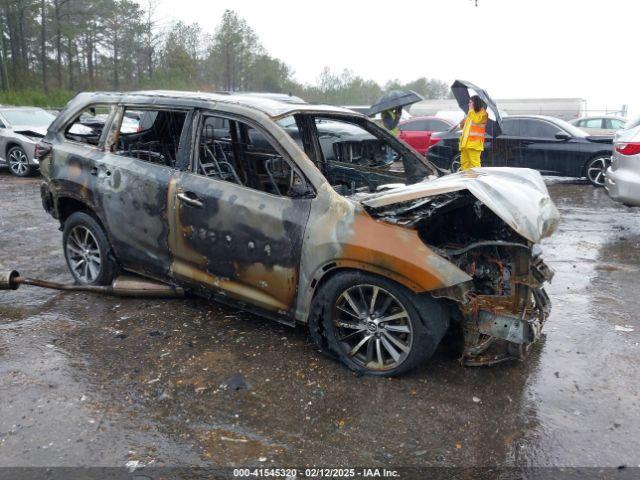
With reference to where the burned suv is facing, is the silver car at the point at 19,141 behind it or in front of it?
behind

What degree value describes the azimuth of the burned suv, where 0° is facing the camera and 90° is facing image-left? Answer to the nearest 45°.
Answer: approximately 315°

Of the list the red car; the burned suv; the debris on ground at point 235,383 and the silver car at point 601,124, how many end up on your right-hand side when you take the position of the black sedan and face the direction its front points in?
2

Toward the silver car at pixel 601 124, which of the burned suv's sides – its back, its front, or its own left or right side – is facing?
left

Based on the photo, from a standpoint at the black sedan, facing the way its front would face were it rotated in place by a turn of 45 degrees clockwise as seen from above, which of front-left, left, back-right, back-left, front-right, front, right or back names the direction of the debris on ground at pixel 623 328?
front-right

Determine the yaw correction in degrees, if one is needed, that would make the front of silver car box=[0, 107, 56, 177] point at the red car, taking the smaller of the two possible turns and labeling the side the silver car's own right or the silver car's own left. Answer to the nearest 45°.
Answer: approximately 45° to the silver car's own left

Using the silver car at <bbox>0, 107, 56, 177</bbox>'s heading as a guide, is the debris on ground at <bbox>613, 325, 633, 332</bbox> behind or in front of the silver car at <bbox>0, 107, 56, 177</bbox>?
in front

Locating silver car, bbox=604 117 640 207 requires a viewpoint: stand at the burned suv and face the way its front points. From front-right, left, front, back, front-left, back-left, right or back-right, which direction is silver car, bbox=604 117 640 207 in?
left

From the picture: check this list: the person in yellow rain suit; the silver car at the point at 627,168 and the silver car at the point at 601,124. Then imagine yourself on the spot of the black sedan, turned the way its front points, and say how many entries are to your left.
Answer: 1
